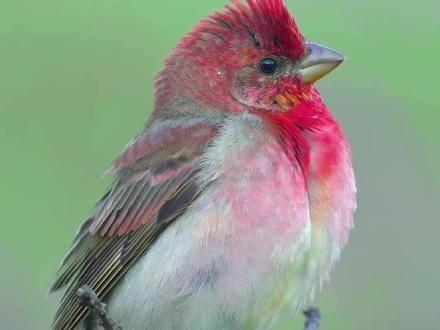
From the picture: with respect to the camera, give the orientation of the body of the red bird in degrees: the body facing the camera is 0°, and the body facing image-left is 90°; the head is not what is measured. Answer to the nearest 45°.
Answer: approximately 315°
